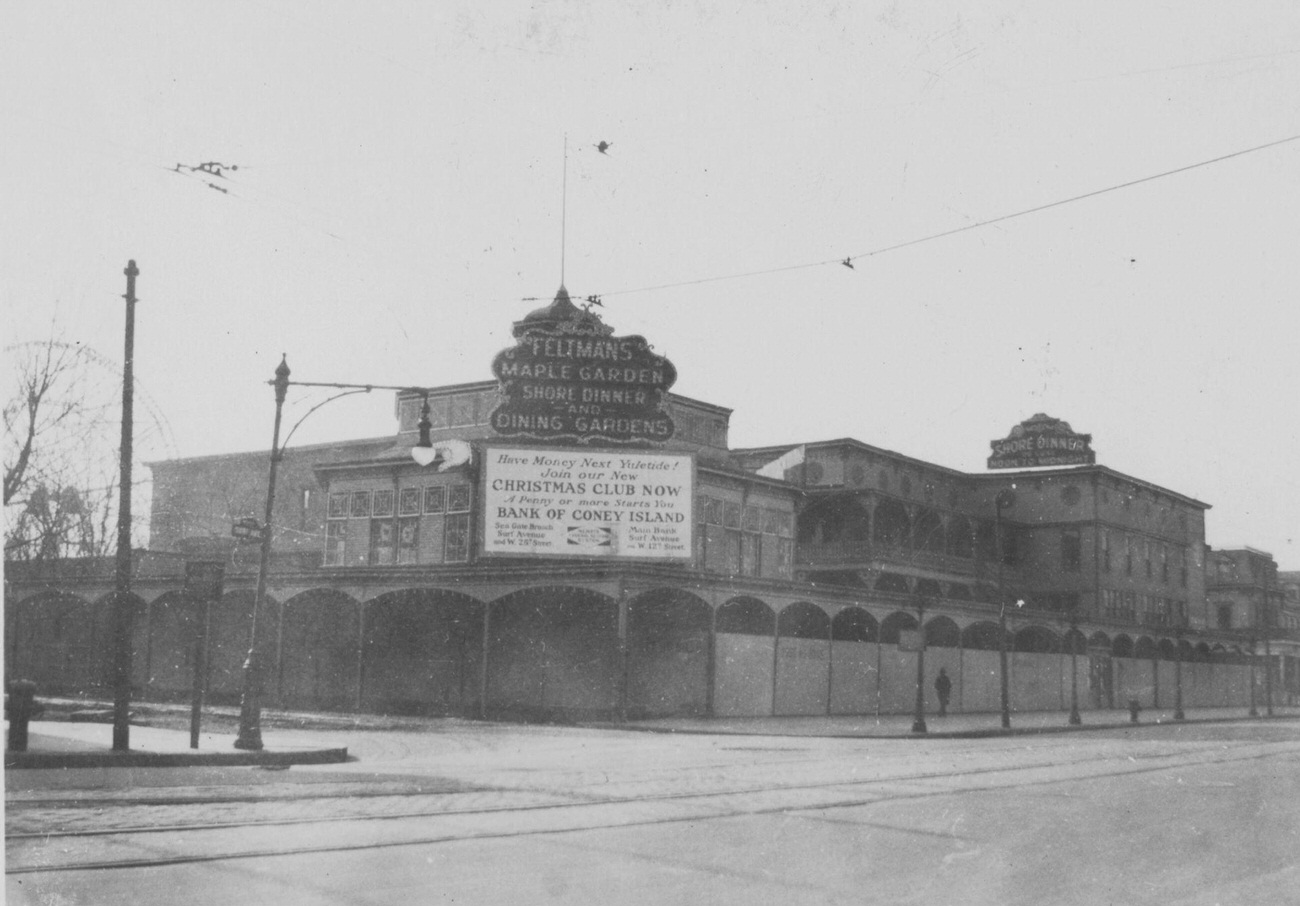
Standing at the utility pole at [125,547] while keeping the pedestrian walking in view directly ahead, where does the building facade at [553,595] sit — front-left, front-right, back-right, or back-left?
front-left

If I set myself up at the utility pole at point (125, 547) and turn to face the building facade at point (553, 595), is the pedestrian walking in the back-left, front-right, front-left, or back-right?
front-right

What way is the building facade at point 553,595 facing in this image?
toward the camera

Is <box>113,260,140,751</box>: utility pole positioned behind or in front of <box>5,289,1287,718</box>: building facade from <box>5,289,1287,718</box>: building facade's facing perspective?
in front
